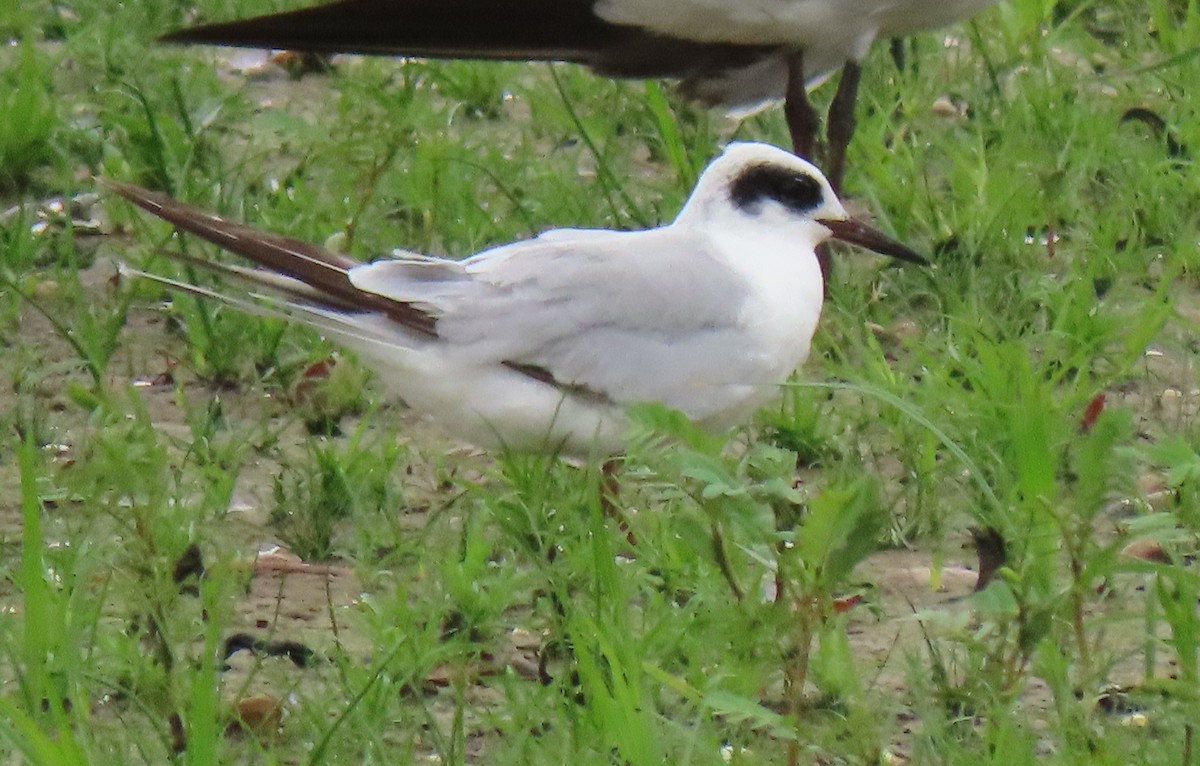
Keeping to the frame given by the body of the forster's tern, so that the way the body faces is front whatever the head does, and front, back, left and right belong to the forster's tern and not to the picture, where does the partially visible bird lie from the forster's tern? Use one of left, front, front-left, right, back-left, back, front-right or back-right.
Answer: left

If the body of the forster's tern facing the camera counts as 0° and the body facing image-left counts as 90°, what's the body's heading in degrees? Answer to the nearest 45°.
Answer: approximately 270°
